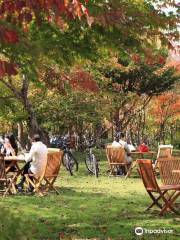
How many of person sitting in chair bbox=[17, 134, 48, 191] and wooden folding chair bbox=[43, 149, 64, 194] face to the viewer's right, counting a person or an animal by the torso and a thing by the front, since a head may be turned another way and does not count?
0

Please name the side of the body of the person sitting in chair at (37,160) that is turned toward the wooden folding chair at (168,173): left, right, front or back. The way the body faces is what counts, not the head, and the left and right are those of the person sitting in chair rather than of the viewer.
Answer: back

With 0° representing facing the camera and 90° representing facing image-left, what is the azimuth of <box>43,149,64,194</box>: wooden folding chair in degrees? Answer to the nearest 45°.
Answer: approximately 135°

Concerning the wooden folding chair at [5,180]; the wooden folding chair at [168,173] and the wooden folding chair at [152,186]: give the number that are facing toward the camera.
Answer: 0

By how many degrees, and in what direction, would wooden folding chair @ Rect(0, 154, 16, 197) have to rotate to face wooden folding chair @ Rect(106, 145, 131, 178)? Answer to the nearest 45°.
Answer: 0° — it already faces it
